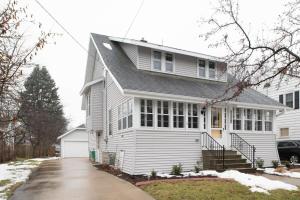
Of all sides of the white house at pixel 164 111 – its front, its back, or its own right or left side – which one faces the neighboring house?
left

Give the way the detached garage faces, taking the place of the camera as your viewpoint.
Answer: facing the viewer

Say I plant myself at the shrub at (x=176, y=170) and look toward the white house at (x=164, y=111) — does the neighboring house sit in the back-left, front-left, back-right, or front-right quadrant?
front-right

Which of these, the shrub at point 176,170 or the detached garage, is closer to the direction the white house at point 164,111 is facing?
the shrub

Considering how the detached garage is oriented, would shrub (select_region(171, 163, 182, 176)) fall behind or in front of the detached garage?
in front

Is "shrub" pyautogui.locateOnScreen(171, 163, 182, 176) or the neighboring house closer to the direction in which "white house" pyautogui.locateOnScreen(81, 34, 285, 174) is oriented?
the shrub

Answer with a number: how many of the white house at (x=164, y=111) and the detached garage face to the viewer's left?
0

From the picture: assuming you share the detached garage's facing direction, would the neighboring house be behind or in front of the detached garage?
in front

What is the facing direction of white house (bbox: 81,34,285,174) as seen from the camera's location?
facing the viewer and to the right of the viewer

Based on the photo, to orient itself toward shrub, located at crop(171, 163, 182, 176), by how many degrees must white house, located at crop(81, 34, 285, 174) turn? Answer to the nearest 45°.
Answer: approximately 45° to its right
